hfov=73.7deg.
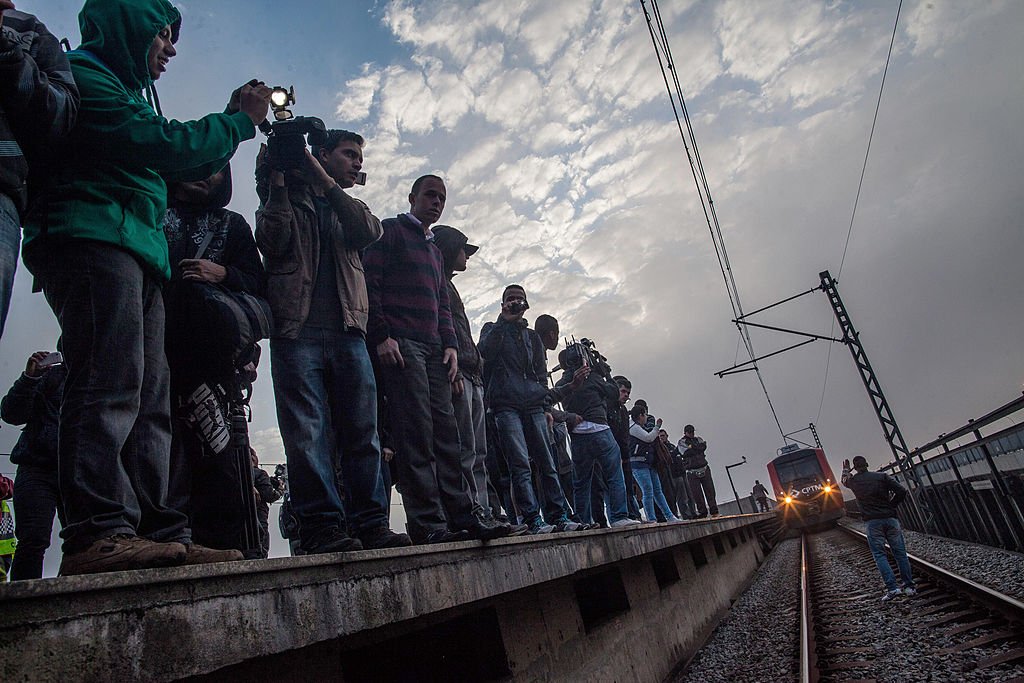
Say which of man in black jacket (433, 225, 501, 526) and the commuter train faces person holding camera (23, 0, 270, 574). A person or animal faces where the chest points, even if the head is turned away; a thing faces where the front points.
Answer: the commuter train

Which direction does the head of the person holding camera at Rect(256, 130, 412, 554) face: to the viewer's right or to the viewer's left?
to the viewer's right

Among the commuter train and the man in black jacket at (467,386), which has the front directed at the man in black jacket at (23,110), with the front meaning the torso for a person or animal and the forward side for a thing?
the commuter train

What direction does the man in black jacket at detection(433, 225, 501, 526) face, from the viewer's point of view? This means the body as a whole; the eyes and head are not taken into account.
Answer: to the viewer's right

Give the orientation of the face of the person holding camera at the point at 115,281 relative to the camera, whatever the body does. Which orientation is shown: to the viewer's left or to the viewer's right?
to the viewer's right

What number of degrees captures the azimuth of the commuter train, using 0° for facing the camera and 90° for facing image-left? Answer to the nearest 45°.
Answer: approximately 0°

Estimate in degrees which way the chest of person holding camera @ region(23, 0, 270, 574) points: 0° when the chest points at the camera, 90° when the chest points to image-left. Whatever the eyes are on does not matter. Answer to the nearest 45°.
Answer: approximately 270°

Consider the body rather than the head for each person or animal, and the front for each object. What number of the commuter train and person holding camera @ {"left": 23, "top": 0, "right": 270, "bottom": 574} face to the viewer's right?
1

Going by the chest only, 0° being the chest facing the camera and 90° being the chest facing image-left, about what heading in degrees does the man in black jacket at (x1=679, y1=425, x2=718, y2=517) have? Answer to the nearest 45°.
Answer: approximately 315°

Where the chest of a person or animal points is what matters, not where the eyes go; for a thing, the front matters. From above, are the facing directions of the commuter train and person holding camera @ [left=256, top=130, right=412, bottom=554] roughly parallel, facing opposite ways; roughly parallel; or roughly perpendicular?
roughly perpendicular
